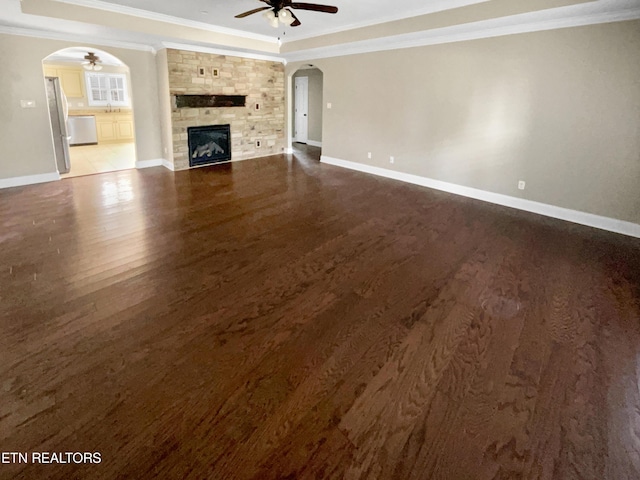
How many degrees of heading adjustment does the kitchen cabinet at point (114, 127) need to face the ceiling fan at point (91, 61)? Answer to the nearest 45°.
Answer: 0° — it already faces it

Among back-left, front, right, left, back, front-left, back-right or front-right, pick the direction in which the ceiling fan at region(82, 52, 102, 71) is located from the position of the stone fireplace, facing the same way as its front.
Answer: back

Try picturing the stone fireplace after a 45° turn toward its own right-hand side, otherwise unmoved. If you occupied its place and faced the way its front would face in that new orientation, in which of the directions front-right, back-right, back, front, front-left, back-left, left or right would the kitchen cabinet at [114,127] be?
back-right

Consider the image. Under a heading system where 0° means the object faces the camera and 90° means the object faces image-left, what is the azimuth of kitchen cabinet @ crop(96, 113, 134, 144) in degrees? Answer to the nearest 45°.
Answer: approximately 0°

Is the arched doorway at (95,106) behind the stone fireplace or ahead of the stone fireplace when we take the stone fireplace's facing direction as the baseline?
behind
